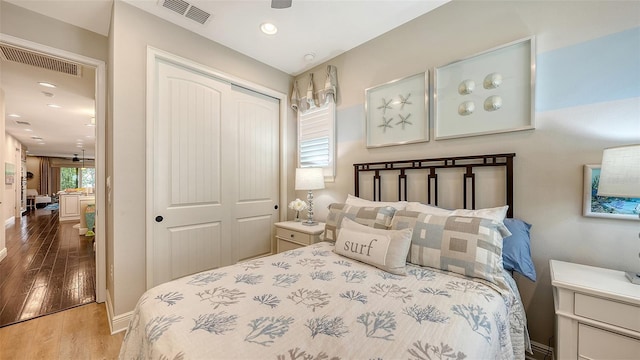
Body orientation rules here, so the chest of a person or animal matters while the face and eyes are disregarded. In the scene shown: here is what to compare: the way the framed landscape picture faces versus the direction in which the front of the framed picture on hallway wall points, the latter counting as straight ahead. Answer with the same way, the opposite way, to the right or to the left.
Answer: the opposite way

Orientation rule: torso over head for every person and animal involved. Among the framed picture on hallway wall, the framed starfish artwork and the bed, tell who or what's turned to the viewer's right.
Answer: the framed picture on hallway wall

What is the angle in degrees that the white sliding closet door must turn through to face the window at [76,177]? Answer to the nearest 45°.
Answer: approximately 180°

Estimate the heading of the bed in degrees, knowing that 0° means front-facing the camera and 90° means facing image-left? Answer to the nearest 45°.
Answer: approximately 45°

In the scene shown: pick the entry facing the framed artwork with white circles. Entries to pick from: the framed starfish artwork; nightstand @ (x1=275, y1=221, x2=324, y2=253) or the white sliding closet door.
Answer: the white sliding closet door

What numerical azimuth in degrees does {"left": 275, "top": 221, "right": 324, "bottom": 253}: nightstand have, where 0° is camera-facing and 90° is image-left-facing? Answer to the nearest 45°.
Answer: approximately 45°

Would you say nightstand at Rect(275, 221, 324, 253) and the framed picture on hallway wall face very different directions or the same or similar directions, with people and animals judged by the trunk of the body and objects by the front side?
very different directions

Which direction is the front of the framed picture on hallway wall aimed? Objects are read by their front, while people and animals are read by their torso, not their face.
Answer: to the viewer's right

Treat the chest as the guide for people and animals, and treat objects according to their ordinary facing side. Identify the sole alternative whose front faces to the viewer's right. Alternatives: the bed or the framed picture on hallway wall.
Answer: the framed picture on hallway wall

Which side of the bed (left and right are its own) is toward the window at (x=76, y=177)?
right

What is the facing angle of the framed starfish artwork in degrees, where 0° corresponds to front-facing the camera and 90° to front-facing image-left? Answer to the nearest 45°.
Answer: approximately 45°
